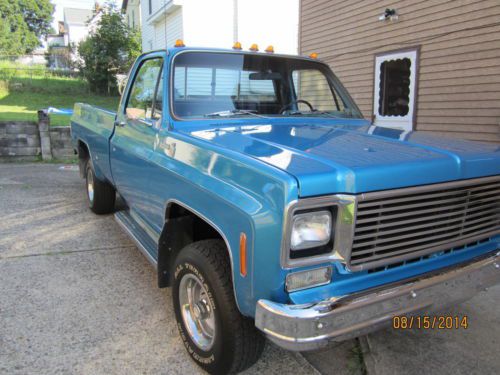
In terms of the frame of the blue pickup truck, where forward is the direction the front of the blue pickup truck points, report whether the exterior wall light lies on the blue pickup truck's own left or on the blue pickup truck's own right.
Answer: on the blue pickup truck's own left

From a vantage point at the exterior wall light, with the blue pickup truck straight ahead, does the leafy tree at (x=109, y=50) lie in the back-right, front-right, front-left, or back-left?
back-right

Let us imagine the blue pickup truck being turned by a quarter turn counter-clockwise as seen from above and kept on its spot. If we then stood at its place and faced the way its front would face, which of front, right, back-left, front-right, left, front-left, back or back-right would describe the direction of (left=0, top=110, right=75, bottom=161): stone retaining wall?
left

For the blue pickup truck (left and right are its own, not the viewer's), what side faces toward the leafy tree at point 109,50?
back

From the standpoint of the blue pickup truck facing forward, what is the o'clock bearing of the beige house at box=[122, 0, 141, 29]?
The beige house is roughly at 7 o'clock from the blue pickup truck.

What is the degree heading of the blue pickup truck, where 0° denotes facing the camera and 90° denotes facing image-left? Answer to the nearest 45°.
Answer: approximately 315°
